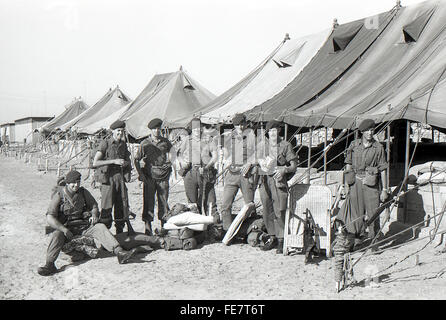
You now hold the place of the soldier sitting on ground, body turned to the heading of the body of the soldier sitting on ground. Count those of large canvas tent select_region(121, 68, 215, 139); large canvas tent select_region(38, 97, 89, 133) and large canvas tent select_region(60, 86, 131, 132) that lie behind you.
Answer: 3

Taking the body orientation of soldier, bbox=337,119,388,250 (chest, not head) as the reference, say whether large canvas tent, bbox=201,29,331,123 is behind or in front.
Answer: behind

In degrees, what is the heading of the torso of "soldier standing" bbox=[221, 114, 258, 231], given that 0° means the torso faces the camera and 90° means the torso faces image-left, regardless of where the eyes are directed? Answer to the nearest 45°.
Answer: approximately 0°

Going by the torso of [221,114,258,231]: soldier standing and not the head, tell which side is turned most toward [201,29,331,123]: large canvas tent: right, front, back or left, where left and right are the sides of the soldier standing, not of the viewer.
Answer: back

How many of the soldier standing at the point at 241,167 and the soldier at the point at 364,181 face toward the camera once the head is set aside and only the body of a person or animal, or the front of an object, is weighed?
2
